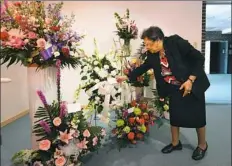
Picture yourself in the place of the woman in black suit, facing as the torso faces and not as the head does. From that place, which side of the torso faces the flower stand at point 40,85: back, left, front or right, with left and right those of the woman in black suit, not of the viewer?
front

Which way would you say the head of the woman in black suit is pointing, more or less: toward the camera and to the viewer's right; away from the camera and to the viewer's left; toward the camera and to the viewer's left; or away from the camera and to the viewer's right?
toward the camera and to the viewer's left

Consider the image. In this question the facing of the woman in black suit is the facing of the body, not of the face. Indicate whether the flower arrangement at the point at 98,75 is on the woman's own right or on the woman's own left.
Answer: on the woman's own right

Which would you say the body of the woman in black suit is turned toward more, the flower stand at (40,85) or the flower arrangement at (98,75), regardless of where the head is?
the flower stand

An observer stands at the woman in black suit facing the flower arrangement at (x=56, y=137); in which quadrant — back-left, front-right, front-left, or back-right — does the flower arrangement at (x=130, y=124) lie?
front-right

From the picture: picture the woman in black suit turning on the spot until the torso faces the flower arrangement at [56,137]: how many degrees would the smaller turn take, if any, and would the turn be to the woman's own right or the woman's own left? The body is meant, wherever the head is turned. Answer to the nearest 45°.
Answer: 0° — they already face it

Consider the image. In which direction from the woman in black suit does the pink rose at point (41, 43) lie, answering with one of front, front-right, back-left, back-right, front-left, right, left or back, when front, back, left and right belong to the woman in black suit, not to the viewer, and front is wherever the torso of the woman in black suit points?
front

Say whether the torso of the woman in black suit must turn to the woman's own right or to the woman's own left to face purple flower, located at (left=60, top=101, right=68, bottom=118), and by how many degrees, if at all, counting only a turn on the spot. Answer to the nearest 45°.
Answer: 0° — they already face it

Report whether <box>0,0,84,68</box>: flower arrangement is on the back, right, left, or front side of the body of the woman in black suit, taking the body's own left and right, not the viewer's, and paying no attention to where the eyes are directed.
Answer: front

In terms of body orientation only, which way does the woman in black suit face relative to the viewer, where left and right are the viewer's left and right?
facing the viewer and to the left of the viewer
